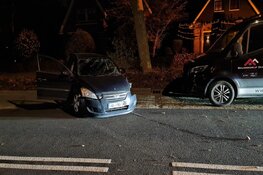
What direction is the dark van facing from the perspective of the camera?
to the viewer's left

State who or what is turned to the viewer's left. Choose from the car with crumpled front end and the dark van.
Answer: the dark van

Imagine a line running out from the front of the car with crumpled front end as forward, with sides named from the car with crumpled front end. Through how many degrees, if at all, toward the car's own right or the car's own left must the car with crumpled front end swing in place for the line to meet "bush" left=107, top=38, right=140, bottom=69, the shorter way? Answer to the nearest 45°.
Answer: approximately 135° to the car's own left

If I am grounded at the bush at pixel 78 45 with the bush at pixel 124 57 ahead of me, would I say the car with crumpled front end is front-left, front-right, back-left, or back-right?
front-right

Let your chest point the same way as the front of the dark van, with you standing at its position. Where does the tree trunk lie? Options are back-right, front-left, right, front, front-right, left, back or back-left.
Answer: front-right

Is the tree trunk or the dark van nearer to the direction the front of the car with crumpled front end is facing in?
the dark van

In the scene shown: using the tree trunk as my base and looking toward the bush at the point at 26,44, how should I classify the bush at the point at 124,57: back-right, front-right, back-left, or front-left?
front-right

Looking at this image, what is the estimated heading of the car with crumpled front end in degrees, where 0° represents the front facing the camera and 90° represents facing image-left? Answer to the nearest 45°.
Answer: approximately 315°

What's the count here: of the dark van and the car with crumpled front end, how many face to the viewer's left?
1

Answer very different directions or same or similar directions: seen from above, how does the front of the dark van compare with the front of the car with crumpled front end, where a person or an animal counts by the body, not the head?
very different directions

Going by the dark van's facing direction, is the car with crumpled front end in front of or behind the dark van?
in front

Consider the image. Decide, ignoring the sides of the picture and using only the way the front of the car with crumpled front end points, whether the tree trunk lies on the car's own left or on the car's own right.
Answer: on the car's own left

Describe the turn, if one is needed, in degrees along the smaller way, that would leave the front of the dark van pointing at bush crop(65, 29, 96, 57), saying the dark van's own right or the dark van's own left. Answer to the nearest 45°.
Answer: approximately 45° to the dark van's own right
